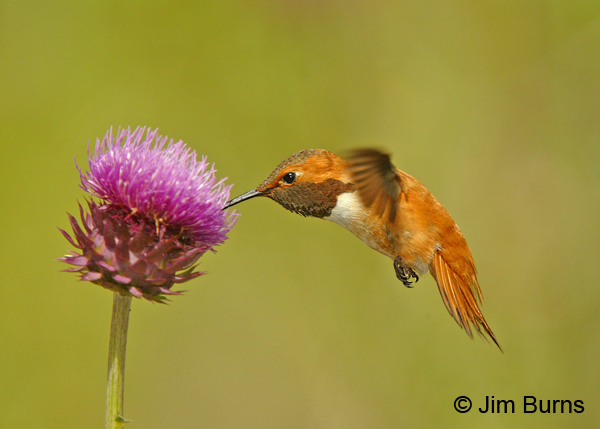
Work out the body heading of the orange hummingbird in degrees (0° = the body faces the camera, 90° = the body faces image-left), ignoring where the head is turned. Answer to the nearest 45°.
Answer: approximately 90°

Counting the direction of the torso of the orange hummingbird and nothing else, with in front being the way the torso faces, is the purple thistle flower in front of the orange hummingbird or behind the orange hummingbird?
in front
